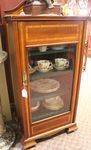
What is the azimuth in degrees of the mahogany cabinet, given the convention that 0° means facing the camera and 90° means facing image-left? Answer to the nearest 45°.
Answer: approximately 315°
